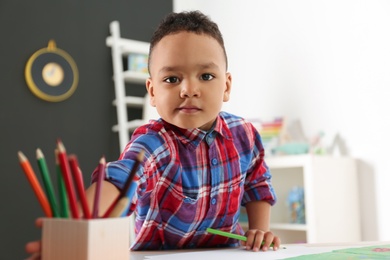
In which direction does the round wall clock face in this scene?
toward the camera

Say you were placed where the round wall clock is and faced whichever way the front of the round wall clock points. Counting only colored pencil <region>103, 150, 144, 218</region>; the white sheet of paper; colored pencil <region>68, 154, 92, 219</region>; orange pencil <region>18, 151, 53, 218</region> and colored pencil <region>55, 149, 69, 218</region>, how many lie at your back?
0

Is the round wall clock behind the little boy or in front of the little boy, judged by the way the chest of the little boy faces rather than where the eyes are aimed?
behind

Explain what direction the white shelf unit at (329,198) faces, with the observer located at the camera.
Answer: facing the viewer and to the left of the viewer

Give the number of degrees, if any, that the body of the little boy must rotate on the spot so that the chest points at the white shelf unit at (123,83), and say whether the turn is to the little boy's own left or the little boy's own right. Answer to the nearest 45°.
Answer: approximately 180°

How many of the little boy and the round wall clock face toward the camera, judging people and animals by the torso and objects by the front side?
2

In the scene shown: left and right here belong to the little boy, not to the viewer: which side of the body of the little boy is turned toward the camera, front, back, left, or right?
front

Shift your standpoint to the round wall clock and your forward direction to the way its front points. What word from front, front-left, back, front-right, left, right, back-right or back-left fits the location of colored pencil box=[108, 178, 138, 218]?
front

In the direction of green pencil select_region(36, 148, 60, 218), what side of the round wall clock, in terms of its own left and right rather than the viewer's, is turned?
front

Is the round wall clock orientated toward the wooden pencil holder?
yes

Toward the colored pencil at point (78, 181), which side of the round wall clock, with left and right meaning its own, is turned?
front

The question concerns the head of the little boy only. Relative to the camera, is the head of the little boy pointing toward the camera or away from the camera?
toward the camera

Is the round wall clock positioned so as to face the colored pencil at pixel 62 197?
yes

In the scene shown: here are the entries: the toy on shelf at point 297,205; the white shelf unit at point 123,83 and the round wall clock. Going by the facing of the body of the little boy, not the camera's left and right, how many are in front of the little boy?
0

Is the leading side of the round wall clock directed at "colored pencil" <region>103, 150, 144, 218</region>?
yes
